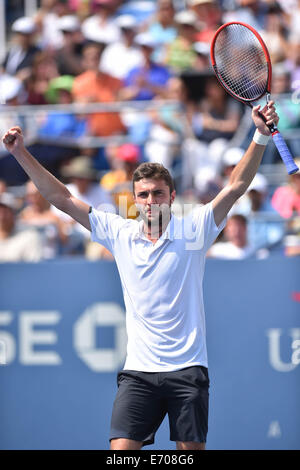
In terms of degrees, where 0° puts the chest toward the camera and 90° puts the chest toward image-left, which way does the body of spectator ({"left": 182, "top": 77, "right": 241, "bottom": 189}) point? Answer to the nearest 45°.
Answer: approximately 45°

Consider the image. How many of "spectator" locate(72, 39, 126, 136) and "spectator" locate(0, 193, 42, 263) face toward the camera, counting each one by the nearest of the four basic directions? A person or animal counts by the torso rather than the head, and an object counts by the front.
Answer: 2

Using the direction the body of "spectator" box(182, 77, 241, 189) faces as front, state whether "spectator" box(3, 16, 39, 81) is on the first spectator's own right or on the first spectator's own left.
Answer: on the first spectator's own right

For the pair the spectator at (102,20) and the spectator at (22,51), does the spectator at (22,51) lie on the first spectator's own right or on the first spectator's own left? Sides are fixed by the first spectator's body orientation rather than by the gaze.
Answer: on the first spectator's own right

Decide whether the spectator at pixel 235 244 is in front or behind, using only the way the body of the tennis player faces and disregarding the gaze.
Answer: behind

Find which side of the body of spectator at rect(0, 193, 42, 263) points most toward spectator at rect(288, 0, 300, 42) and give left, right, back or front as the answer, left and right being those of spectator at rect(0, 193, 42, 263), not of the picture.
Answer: back

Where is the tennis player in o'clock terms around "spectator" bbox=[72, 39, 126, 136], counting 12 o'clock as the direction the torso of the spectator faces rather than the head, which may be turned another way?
The tennis player is roughly at 12 o'clock from the spectator.

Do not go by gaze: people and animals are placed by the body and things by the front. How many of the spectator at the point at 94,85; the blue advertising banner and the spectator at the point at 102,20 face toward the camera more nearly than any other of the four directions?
3
